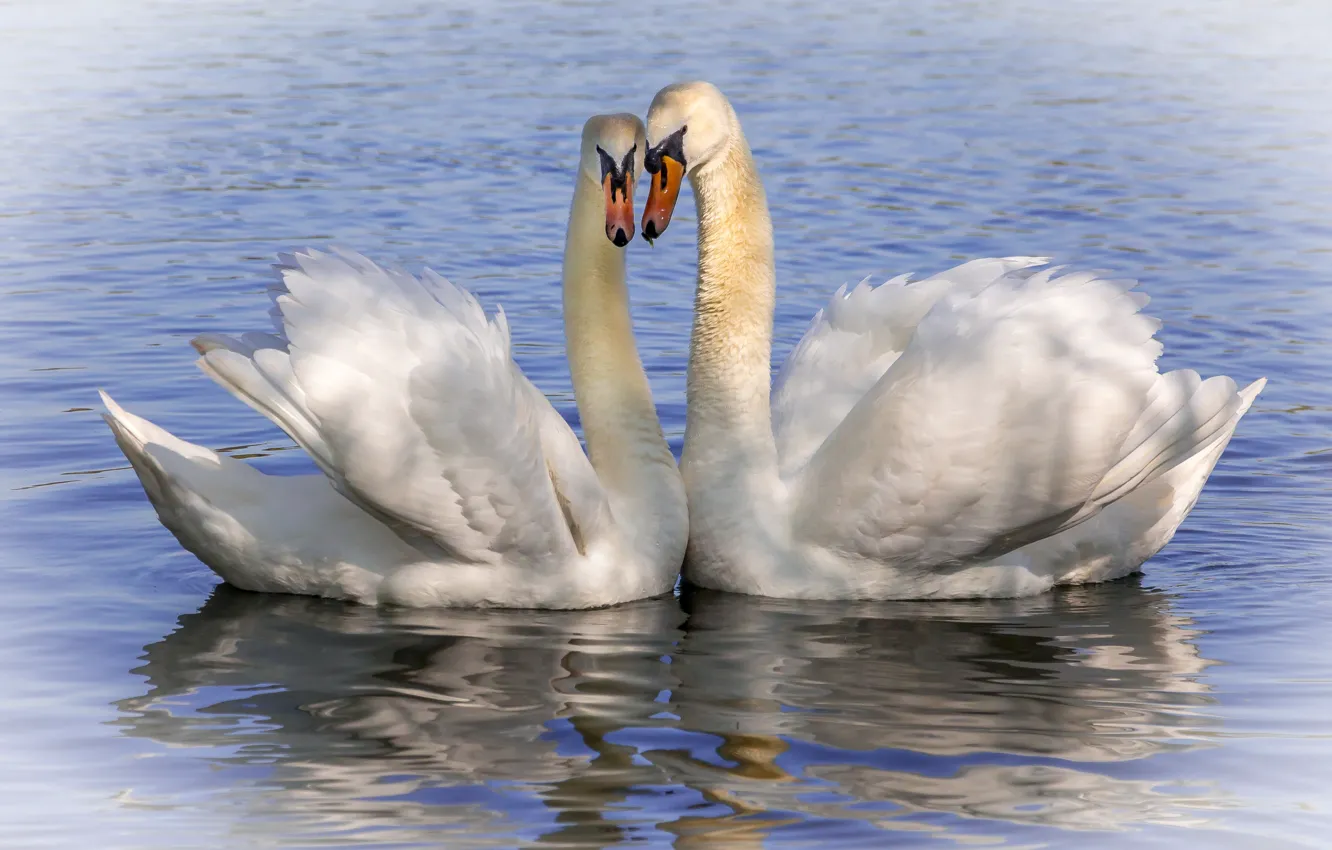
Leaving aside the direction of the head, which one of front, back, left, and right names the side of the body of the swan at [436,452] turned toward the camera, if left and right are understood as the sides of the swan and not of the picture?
right

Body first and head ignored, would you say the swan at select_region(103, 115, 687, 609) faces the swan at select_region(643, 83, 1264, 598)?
yes
